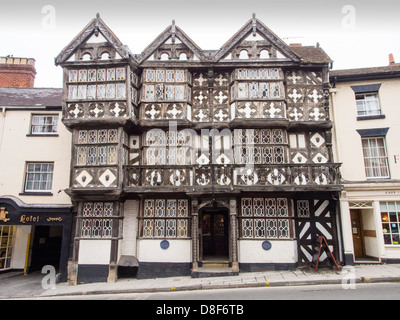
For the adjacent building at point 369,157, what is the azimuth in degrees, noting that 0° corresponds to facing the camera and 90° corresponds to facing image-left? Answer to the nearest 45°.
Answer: approximately 0°

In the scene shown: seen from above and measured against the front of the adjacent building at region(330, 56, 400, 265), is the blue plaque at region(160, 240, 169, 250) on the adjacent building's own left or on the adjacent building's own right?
on the adjacent building's own right

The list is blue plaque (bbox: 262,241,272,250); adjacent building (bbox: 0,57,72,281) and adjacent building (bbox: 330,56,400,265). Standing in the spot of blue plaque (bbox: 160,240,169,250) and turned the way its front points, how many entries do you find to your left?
2

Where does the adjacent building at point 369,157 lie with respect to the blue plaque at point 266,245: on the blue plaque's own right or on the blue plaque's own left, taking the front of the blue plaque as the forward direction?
on the blue plaque's own left

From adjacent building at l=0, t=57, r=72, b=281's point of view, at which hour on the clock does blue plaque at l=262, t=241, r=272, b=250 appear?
The blue plaque is roughly at 10 o'clock from the adjacent building.

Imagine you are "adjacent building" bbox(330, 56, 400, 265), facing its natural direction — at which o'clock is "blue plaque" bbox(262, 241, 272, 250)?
The blue plaque is roughly at 2 o'clock from the adjacent building.

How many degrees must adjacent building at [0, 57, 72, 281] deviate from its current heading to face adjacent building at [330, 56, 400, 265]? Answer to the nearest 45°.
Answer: approximately 45° to its left

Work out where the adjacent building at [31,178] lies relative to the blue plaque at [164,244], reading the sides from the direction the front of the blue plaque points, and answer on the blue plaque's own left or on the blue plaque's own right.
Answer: on the blue plaque's own right

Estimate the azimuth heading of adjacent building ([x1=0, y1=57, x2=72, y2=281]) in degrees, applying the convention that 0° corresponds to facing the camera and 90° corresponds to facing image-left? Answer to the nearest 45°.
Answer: approximately 0°

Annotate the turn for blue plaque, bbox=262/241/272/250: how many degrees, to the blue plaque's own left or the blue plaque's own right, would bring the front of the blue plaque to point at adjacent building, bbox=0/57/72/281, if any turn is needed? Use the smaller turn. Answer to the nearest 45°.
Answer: approximately 90° to the blue plaque's own right
